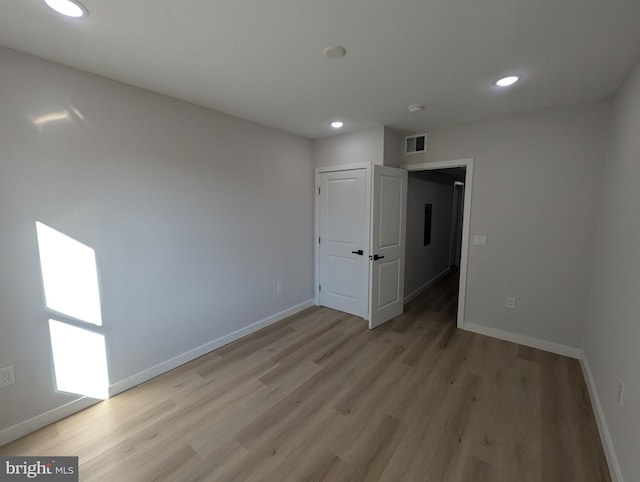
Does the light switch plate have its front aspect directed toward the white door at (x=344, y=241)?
no

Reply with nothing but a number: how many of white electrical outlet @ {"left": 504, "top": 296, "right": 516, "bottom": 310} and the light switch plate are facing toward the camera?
2

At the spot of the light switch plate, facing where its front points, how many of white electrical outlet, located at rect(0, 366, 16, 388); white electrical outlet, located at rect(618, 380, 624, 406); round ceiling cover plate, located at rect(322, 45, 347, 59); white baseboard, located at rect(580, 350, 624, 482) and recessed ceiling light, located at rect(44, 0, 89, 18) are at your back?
0

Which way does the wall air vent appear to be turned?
toward the camera

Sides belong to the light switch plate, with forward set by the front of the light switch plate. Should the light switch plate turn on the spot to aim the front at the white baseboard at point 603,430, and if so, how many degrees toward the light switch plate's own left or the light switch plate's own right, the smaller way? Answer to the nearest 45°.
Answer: approximately 45° to the light switch plate's own left

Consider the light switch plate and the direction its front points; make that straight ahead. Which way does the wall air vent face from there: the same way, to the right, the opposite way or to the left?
the same way

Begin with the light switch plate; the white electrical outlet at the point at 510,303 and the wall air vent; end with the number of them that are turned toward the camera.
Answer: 3

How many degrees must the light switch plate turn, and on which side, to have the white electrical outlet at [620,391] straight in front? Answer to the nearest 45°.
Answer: approximately 45° to its left

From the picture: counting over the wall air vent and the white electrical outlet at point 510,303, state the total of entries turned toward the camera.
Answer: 2

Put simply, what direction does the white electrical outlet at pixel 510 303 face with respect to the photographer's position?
facing the viewer

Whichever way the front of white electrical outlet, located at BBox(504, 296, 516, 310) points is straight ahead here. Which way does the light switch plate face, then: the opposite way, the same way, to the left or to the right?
the same way

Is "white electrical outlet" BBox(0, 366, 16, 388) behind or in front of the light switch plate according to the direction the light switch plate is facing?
in front

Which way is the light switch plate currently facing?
toward the camera

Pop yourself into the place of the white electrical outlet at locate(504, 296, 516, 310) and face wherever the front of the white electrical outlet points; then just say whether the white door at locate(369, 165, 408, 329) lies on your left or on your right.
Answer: on your right

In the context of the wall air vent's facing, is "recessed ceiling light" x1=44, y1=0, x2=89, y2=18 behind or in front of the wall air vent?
in front

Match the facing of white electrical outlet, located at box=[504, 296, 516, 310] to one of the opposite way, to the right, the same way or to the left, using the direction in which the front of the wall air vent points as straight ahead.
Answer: the same way
